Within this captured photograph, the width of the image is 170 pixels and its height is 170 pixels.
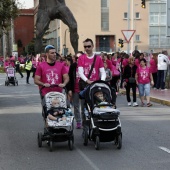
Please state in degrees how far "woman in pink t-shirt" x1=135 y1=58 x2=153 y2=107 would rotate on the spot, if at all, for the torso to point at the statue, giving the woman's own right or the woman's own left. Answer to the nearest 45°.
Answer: approximately 135° to the woman's own right

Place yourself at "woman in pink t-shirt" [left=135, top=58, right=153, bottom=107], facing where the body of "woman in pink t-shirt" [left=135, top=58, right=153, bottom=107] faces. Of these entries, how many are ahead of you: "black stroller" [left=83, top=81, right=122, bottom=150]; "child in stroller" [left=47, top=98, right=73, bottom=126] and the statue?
2

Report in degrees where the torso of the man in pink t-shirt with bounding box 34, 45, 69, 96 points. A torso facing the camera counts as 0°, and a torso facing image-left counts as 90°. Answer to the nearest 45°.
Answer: approximately 0°

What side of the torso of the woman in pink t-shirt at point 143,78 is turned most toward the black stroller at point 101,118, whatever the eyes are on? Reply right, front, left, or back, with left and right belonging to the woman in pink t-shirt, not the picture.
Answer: front

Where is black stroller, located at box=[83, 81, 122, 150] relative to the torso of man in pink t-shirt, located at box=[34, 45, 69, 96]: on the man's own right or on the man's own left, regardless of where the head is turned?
on the man's own left

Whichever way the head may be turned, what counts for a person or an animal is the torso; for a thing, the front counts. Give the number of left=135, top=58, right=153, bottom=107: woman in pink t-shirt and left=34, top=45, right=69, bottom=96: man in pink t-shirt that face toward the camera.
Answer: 2

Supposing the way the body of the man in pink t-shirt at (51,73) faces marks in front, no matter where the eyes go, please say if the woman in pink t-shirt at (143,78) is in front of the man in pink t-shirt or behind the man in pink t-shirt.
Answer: behind
